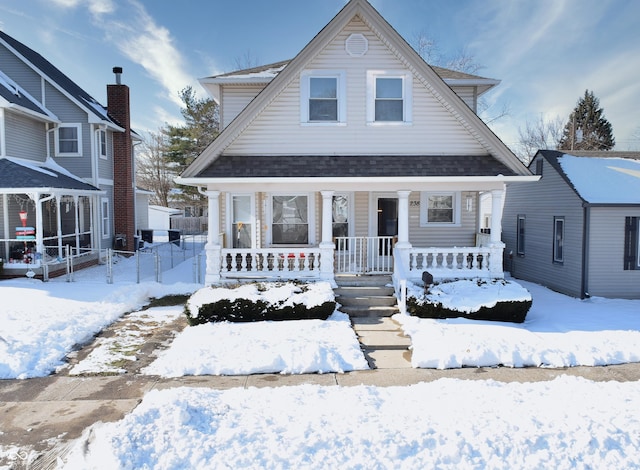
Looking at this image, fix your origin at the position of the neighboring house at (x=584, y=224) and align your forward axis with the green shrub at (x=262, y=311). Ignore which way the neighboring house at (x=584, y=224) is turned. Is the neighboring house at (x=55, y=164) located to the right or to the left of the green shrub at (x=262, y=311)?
right

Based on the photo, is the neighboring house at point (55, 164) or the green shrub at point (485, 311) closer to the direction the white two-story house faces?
the green shrub

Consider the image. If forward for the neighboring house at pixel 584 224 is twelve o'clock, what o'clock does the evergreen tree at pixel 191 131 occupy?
The evergreen tree is roughly at 4 o'clock from the neighboring house.

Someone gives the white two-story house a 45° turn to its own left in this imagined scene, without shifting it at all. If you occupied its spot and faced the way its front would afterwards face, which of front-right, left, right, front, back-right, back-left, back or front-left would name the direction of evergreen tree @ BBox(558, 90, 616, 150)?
left

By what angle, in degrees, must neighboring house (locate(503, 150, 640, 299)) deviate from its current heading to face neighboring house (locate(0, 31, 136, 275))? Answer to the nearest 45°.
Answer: approximately 90° to its right

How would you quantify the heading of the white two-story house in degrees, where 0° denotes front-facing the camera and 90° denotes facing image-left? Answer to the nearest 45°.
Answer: approximately 0°

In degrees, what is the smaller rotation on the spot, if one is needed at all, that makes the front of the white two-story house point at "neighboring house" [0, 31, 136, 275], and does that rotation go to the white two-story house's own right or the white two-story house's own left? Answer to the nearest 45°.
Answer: approximately 135° to the white two-story house's own right

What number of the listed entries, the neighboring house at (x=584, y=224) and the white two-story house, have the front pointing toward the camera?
2

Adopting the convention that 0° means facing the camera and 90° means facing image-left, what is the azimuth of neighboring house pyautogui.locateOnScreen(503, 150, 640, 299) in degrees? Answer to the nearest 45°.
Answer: approximately 0°

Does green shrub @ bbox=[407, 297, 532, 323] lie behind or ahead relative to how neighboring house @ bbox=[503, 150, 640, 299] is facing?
ahead

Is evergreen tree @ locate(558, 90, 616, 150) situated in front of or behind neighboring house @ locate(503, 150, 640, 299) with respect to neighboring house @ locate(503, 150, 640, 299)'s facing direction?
behind

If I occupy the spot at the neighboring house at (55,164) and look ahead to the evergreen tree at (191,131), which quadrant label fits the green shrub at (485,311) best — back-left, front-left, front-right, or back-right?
back-right

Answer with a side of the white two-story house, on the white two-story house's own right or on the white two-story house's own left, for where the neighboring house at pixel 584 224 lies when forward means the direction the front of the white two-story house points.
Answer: on the white two-story house's own left
